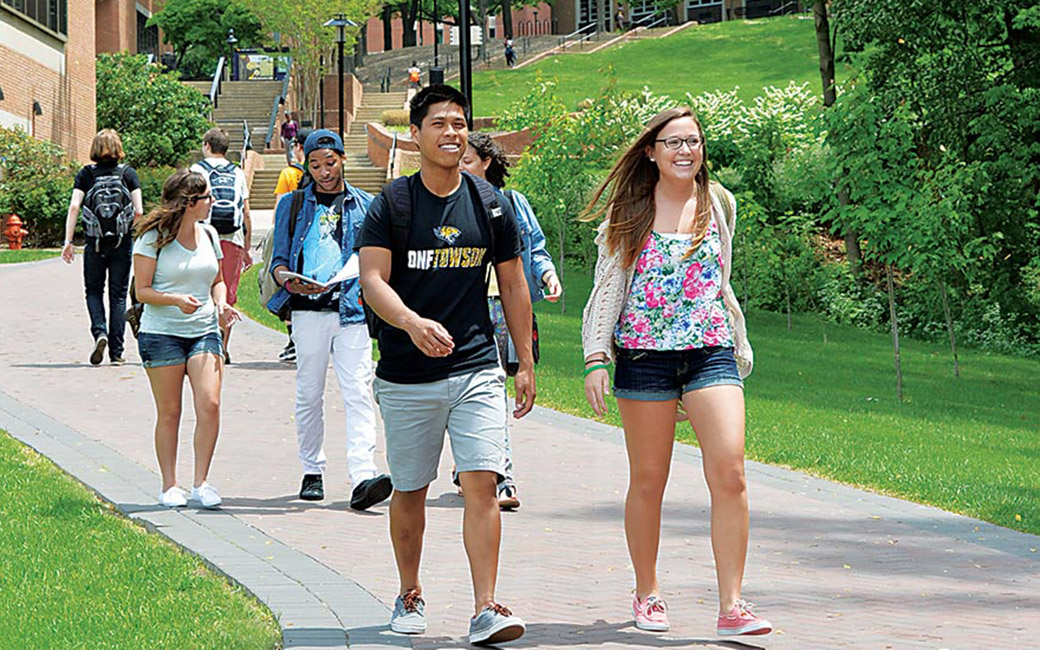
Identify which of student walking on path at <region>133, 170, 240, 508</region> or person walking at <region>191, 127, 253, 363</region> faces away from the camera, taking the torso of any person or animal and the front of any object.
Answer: the person walking

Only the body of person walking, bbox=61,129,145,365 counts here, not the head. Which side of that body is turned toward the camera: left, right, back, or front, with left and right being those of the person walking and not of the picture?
back

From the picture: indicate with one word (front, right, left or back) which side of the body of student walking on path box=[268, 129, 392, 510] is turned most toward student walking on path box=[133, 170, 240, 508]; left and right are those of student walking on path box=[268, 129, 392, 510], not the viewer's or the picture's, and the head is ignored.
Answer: right

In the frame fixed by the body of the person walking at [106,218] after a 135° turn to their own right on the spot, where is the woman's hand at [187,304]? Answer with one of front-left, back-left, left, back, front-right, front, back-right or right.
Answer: front-right

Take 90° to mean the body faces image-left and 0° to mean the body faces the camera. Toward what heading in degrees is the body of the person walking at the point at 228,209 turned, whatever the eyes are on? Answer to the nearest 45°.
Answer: approximately 180°

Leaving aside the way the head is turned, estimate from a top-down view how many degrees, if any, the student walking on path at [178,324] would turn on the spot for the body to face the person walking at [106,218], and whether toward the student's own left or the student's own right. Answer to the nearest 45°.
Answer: approximately 135° to the student's own left

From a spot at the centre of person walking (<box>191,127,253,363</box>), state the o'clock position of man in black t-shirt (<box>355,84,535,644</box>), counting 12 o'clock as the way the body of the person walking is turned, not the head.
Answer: The man in black t-shirt is roughly at 6 o'clock from the person walking.

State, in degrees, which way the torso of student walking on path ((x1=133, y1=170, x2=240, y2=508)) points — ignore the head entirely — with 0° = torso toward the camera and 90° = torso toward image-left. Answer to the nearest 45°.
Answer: approximately 315°

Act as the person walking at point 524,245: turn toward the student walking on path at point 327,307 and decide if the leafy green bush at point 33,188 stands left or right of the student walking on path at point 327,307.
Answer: right
